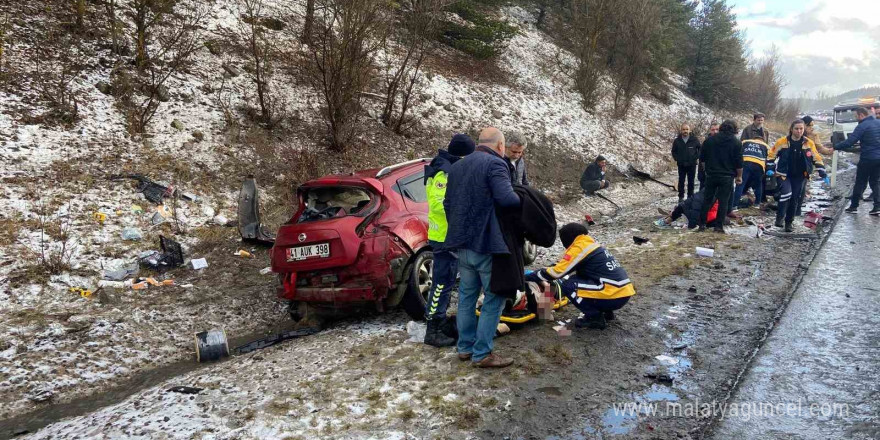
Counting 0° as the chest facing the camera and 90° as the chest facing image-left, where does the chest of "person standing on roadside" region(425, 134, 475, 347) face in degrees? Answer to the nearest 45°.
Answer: approximately 270°

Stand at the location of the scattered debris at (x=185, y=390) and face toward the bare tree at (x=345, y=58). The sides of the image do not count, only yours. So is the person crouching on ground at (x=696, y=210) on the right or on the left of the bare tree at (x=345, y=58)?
right

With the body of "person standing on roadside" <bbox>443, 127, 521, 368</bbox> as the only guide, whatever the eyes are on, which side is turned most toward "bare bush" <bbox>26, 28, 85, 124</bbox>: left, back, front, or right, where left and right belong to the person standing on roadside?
left

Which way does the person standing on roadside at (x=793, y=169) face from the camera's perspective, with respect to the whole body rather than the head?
toward the camera

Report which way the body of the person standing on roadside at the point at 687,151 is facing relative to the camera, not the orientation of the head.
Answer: toward the camera

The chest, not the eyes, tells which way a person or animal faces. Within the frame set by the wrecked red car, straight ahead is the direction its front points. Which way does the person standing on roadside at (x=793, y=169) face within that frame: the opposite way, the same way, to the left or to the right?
the opposite way

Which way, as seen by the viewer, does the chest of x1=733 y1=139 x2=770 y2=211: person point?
away from the camera

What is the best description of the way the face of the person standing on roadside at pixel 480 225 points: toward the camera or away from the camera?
away from the camera
